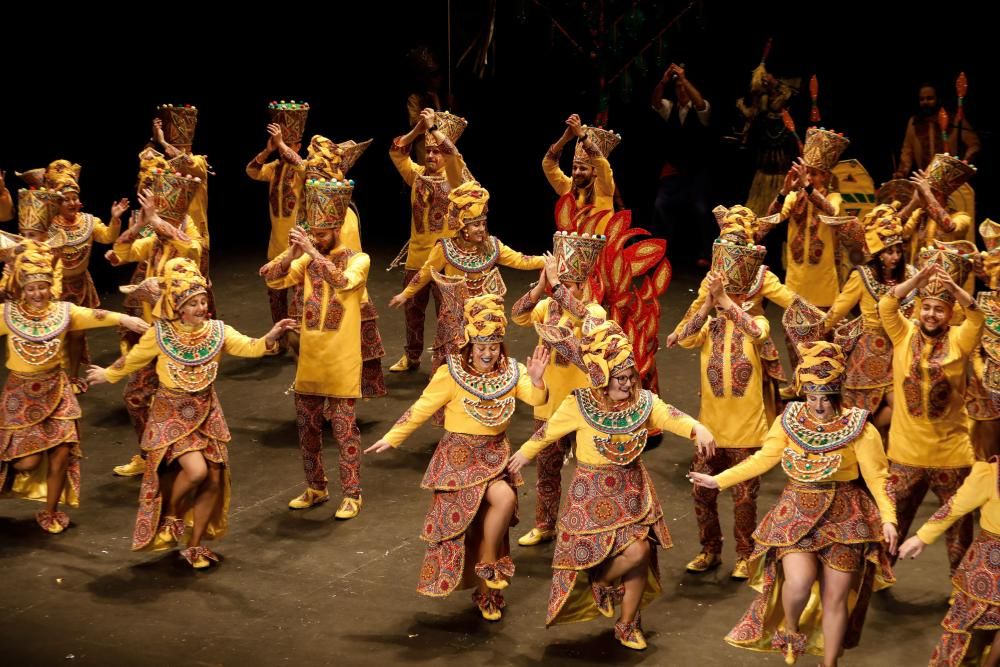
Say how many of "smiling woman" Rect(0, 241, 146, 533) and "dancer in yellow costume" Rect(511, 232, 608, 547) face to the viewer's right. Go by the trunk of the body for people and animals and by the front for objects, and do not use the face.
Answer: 0

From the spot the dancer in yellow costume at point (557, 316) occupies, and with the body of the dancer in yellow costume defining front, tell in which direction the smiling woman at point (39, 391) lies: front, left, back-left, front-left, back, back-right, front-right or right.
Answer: front-right

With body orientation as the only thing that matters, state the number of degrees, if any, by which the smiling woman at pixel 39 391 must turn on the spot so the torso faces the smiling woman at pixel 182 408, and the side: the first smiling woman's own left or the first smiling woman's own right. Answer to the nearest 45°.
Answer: approximately 45° to the first smiling woman's own left

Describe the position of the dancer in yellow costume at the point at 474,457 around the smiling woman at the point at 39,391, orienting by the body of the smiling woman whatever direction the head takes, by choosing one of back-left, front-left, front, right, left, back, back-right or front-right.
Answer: front-left

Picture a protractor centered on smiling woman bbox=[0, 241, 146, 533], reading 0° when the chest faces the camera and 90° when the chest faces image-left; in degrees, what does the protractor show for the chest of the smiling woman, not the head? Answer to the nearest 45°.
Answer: approximately 0°

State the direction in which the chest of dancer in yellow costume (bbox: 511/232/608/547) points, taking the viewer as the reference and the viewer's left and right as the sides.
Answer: facing the viewer and to the left of the viewer
